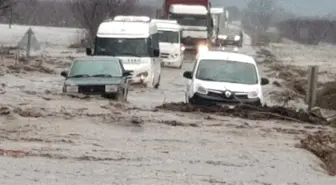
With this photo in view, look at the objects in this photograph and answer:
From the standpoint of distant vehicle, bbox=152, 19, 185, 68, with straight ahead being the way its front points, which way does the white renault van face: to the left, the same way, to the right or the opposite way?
the same way

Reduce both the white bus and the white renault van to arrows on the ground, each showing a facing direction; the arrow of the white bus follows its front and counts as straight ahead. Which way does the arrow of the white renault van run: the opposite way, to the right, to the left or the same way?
the same way

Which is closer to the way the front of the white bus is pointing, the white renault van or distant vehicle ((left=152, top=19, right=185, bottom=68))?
the white renault van

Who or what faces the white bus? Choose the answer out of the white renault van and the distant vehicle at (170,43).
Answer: the distant vehicle

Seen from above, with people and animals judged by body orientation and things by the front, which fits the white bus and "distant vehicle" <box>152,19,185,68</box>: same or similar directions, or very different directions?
same or similar directions

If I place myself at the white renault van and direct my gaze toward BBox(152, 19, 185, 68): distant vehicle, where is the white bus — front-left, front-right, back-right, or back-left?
front-left

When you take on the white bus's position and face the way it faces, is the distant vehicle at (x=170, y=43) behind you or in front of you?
behind

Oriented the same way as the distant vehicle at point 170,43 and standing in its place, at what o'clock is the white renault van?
The white renault van is roughly at 12 o'clock from the distant vehicle.

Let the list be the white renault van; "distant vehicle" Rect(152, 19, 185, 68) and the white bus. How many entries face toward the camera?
3

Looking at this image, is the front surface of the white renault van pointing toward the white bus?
no

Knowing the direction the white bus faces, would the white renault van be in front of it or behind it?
in front

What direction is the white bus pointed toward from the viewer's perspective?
toward the camera

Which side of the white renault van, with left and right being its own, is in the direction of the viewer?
front

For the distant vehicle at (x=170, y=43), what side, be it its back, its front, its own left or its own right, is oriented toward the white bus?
front

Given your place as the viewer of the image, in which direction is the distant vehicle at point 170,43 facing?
facing the viewer

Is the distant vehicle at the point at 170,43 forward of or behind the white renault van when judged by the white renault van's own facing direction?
behind
